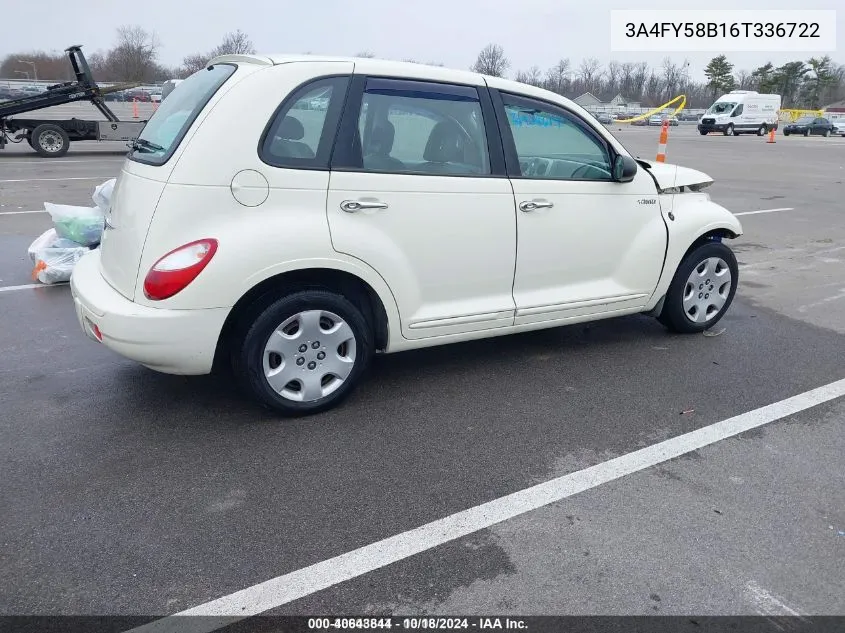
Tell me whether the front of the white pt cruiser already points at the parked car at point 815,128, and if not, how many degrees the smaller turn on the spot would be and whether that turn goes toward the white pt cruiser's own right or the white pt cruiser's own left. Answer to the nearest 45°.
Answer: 0° — it already faces it

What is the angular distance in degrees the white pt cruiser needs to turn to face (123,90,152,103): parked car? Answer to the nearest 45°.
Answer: approximately 45° to its left

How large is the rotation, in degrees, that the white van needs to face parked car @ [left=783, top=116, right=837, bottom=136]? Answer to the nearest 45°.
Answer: approximately 180°

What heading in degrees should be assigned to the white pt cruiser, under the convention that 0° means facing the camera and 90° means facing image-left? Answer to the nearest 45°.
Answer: approximately 225°

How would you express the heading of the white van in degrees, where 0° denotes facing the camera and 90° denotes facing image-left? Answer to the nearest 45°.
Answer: approximately 45°

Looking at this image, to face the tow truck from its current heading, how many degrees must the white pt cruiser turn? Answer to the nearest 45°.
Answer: approximately 90° to its left

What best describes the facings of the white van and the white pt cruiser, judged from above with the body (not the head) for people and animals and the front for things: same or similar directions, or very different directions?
very different directions

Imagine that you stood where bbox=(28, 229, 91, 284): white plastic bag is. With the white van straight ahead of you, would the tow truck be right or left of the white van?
left
